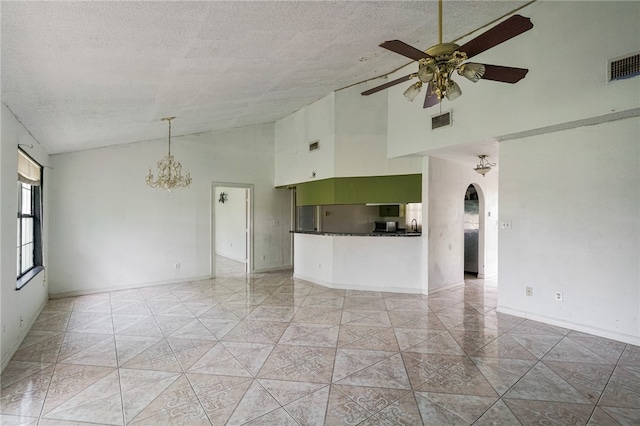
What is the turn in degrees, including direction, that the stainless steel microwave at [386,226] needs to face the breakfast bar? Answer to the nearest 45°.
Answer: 0° — it already faces it

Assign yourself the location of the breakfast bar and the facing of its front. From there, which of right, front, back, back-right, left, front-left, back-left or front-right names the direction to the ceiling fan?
front

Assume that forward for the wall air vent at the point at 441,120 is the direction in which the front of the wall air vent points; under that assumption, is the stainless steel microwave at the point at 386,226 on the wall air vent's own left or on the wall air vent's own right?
on the wall air vent's own right

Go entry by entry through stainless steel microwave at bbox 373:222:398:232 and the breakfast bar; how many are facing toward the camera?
2

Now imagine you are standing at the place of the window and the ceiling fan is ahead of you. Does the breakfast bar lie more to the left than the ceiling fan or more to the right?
left

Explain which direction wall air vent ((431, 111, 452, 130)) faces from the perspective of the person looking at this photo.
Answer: facing the viewer and to the left of the viewer

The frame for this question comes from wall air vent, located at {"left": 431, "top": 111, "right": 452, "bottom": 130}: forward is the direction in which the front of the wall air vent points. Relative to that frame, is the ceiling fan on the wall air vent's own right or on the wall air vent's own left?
on the wall air vent's own left

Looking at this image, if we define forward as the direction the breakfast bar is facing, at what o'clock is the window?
The window is roughly at 2 o'clock from the breakfast bar.

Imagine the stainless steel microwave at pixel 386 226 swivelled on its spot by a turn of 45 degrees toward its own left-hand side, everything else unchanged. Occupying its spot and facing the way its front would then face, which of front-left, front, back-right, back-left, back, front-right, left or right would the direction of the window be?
right

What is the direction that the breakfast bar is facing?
toward the camera

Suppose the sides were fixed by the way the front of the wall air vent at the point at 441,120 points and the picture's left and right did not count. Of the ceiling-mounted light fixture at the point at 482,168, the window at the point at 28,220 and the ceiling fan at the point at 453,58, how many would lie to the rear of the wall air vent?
1
